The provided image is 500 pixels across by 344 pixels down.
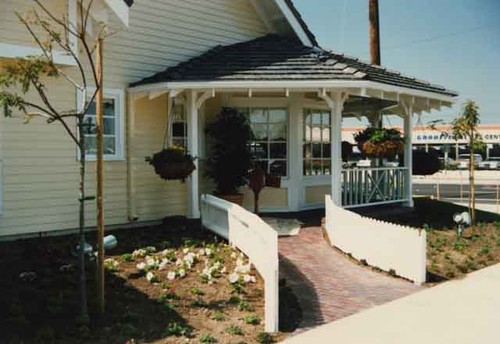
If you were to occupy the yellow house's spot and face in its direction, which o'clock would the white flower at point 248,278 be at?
The white flower is roughly at 1 o'clock from the yellow house.

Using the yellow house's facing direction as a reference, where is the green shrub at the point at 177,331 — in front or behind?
in front

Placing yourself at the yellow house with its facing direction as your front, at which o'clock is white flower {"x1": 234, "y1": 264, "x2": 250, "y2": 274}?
The white flower is roughly at 1 o'clock from the yellow house.

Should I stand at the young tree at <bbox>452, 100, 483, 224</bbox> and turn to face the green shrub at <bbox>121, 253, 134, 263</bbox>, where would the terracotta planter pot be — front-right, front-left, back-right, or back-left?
front-right

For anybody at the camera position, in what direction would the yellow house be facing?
facing the viewer and to the right of the viewer

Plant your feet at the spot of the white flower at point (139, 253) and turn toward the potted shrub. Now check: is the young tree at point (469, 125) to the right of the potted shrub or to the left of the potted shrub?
right

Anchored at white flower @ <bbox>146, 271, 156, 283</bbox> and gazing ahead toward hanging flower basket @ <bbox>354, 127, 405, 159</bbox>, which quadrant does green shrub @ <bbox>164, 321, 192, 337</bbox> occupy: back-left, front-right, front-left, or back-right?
back-right

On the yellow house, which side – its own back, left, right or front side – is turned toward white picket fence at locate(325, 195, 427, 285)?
front

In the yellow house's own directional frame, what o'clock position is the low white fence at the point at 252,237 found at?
The low white fence is roughly at 1 o'clock from the yellow house.
